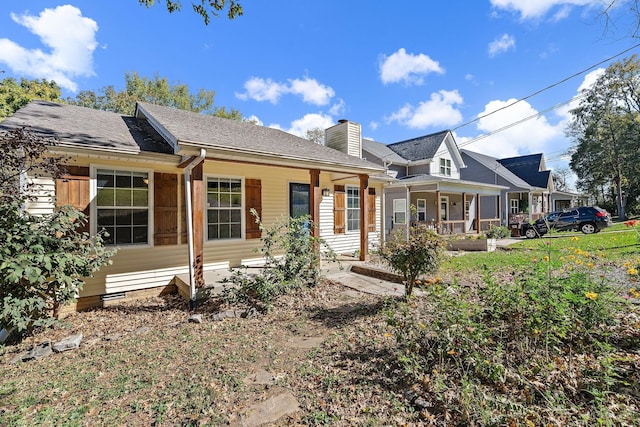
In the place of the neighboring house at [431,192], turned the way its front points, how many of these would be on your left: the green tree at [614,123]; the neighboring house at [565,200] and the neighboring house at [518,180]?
3

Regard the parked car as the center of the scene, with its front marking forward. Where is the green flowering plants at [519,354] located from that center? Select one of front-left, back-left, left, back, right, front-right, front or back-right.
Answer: left

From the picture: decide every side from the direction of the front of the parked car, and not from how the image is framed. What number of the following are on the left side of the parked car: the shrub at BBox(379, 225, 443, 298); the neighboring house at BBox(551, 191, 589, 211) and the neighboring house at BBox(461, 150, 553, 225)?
1

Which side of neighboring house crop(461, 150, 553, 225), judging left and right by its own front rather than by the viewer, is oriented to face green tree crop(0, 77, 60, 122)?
right

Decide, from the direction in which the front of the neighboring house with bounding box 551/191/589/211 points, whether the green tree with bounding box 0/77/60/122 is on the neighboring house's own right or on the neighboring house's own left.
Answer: on the neighboring house's own right

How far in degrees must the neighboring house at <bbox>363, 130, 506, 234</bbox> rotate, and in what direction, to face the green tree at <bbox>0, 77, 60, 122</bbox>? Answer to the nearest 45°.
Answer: approximately 90° to its right

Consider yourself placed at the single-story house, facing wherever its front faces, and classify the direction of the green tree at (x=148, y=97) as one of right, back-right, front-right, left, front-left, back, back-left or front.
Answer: back-left

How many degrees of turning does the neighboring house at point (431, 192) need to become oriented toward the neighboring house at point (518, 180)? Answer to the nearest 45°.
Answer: approximately 90° to its left

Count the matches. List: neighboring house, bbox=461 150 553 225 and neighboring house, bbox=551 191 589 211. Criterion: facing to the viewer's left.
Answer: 0

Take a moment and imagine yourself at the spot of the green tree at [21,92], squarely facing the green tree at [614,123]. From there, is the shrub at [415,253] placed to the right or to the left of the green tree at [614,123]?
right

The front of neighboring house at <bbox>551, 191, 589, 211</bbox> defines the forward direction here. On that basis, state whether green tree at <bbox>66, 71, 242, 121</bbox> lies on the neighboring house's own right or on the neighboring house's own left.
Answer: on the neighboring house's own right

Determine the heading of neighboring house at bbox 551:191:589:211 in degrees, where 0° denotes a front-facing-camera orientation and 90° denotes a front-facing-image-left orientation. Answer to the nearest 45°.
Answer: approximately 315°

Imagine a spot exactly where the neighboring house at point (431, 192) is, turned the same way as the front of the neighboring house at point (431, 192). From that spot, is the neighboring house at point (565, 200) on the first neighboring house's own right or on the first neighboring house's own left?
on the first neighboring house's own left

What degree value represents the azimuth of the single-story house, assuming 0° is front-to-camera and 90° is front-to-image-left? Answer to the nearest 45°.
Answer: approximately 315°
